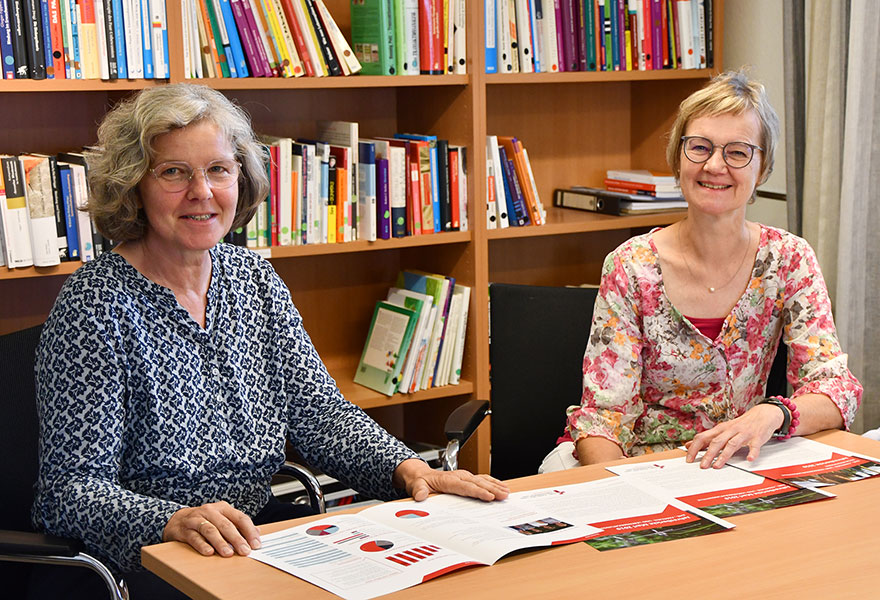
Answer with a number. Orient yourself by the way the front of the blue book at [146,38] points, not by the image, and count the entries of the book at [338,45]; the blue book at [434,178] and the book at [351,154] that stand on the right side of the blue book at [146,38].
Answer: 0

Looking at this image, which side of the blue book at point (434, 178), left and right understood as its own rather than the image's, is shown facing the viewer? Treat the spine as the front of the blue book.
front

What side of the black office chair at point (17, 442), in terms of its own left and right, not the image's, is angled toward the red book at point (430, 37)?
left

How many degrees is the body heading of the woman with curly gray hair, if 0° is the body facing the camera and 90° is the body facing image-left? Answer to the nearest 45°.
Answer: approximately 315°

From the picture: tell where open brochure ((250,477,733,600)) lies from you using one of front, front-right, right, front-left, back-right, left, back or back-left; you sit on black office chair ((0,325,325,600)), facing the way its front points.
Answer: front

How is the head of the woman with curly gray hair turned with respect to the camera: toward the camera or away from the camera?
toward the camera

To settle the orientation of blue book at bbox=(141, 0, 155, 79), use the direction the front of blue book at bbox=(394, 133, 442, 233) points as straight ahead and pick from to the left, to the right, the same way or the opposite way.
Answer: the same way

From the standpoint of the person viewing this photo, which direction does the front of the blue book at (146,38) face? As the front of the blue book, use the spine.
facing the viewer

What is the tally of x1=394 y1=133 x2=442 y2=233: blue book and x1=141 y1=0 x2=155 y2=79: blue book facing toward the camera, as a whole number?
2

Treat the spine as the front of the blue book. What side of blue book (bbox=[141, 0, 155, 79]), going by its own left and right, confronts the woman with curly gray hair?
front

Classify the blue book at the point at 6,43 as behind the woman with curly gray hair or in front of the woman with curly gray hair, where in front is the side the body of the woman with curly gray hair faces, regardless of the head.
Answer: behind

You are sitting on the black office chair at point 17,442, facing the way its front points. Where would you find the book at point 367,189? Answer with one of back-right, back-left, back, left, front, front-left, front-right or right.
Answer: left
